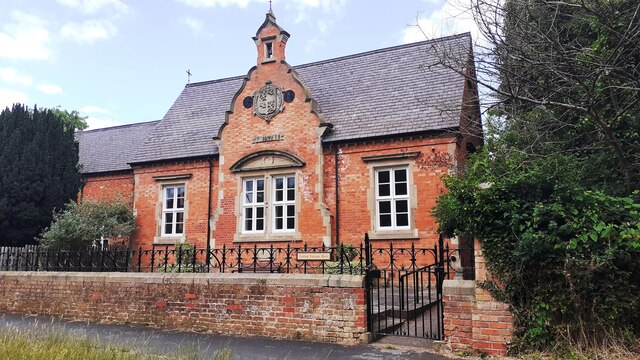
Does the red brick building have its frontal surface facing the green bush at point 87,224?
no

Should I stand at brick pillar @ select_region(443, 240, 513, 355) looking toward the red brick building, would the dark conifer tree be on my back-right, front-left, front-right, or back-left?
front-left

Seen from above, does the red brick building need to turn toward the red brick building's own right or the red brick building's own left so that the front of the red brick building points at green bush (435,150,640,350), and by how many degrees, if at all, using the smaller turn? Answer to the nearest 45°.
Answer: approximately 45° to the red brick building's own left

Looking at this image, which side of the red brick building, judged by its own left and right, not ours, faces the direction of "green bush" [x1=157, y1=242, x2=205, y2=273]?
front

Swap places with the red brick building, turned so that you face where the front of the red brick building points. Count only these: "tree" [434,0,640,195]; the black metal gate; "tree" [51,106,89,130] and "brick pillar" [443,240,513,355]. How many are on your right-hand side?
1

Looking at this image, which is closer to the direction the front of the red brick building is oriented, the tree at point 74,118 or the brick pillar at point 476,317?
the brick pillar

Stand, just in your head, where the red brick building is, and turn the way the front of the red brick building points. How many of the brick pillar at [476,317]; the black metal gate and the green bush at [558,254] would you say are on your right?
0

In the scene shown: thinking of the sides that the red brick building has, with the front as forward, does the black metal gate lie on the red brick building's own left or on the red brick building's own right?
on the red brick building's own left

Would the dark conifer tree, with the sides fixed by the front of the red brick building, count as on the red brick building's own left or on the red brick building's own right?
on the red brick building's own right

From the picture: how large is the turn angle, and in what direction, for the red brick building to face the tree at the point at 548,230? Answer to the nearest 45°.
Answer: approximately 45° to its left

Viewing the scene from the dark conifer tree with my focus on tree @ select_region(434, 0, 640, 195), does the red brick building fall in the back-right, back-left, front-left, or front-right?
front-left

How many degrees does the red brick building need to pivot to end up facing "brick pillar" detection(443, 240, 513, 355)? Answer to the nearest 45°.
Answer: approximately 45° to its left

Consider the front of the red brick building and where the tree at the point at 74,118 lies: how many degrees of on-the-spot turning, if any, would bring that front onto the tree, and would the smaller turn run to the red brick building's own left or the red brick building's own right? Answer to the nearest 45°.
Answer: approximately 90° to the red brick building's own right

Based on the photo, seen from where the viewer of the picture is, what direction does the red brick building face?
facing the viewer and to the left of the viewer

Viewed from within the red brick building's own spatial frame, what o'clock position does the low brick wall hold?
The low brick wall is roughly at 11 o'clock from the red brick building.
